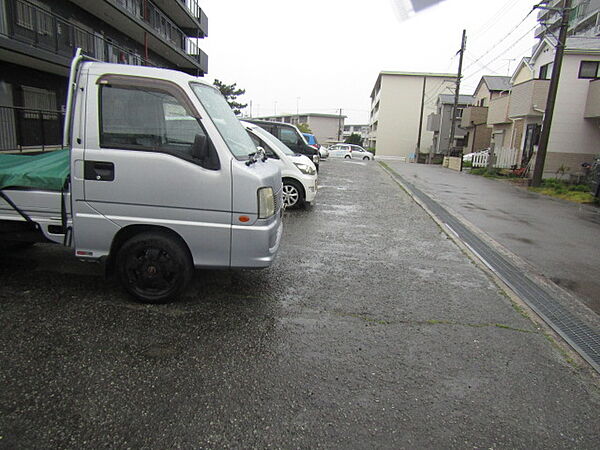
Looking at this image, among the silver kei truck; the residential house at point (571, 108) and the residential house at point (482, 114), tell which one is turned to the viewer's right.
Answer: the silver kei truck

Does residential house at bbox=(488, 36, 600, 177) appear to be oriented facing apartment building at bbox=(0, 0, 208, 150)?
yes

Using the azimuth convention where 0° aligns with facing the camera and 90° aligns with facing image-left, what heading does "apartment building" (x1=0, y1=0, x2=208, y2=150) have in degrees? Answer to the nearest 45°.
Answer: approximately 315°

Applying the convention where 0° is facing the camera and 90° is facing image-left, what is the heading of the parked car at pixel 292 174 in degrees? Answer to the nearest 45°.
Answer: approximately 315°

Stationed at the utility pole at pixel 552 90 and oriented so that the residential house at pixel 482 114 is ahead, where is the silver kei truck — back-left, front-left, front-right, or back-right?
back-left

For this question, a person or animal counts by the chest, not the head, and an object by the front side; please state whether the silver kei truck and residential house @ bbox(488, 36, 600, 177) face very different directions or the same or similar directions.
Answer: very different directions

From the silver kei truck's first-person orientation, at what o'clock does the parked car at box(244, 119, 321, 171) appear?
The parked car is roughly at 10 o'clock from the silver kei truck.

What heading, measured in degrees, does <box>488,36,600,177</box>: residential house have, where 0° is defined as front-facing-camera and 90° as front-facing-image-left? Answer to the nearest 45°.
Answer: approximately 45°

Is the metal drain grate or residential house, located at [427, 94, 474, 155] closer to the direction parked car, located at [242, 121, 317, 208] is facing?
the metal drain grate

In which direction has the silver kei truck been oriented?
to the viewer's right

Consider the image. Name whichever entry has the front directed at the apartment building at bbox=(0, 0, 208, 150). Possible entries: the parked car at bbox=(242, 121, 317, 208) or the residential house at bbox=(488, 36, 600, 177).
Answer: the residential house

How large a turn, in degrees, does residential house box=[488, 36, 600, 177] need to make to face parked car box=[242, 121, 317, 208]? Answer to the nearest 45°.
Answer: approximately 45° to its left

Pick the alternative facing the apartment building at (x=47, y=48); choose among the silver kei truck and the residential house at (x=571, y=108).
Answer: the residential house

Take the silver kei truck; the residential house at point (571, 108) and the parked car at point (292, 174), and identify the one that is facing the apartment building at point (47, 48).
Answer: the residential house
